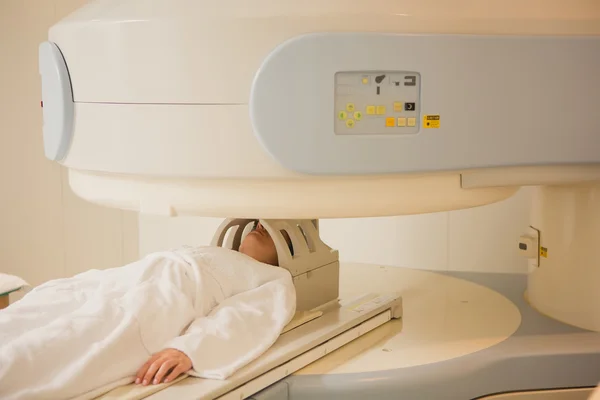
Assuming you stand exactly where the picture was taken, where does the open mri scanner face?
facing the viewer and to the left of the viewer
